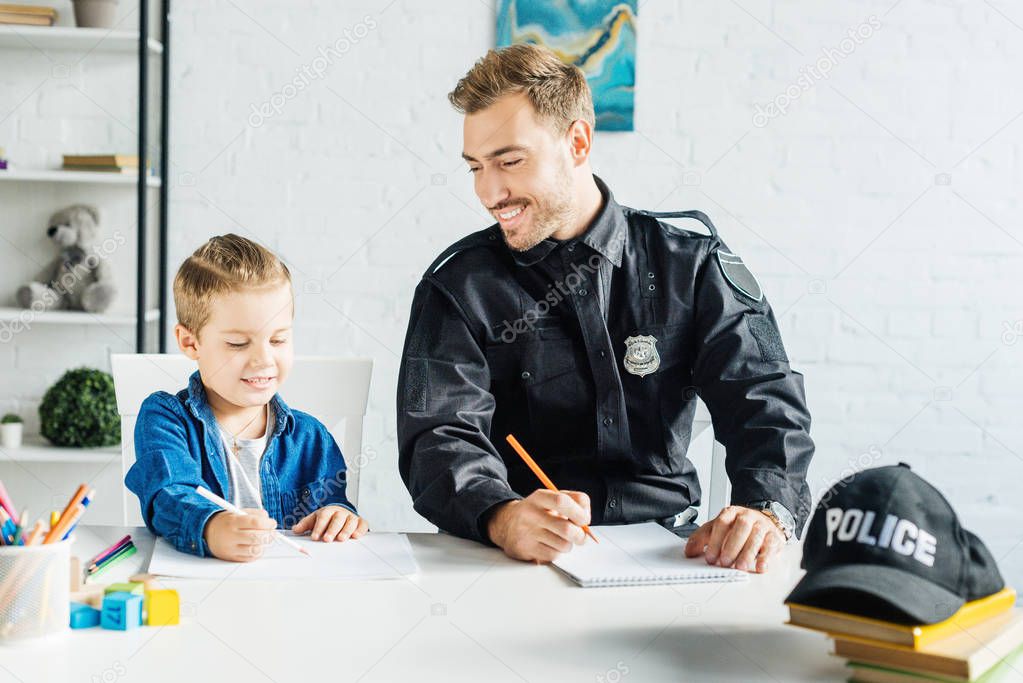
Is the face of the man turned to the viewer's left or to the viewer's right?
to the viewer's left

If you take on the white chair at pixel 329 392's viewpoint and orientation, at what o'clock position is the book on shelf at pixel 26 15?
The book on shelf is roughly at 5 o'clock from the white chair.

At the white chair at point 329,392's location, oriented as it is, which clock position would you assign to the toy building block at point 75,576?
The toy building block is roughly at 1 o'clock from the white chair.

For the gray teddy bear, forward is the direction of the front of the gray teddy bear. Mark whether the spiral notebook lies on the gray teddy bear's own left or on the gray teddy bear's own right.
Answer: on the gray teddy bear's own left

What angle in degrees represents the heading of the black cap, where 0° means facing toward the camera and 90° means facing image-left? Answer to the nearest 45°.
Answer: approximately 45°

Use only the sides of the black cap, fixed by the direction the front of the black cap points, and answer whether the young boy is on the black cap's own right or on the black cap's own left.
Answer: on the black cap's own right

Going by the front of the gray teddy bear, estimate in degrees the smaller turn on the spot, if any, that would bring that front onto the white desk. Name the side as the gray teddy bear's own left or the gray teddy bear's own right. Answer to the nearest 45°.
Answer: approximately 45° to the gray teddy bear's own left

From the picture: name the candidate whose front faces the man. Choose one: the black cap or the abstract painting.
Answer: the abstract painting

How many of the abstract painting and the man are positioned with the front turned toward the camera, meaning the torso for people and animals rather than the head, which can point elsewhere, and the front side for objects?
2
